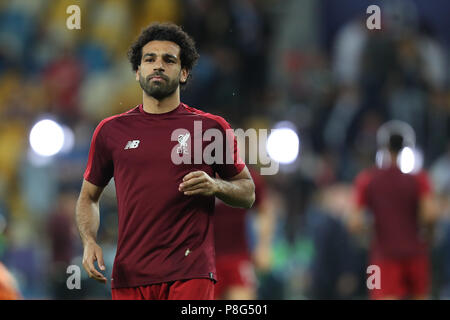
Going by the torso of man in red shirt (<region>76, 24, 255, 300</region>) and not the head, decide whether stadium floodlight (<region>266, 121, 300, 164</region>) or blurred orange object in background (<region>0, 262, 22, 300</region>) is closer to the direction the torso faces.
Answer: the blurred orange object in background

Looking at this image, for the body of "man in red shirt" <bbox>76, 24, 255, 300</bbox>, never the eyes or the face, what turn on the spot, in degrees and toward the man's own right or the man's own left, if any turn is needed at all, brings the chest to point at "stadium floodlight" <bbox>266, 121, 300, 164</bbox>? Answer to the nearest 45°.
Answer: approximately 180°

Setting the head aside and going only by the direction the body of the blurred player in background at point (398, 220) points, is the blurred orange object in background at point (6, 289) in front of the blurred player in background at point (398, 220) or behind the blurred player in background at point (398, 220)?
behind

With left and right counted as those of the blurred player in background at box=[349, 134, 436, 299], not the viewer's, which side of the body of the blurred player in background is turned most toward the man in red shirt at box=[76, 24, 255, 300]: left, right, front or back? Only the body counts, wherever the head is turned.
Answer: back

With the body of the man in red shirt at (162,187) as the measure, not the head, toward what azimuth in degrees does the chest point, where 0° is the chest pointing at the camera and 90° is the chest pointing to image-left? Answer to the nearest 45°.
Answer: approximately 0°

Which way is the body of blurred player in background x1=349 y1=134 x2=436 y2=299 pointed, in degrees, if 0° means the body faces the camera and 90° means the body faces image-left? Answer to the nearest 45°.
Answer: approximately 180°

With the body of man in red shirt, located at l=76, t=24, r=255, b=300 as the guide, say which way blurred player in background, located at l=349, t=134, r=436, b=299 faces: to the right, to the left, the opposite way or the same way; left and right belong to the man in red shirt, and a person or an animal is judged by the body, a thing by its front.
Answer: the opposite way

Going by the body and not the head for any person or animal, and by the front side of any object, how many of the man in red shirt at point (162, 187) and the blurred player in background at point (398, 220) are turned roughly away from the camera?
1

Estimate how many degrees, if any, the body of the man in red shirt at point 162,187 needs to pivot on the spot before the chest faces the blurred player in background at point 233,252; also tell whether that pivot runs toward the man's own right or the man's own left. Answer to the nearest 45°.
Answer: approximately 180°
